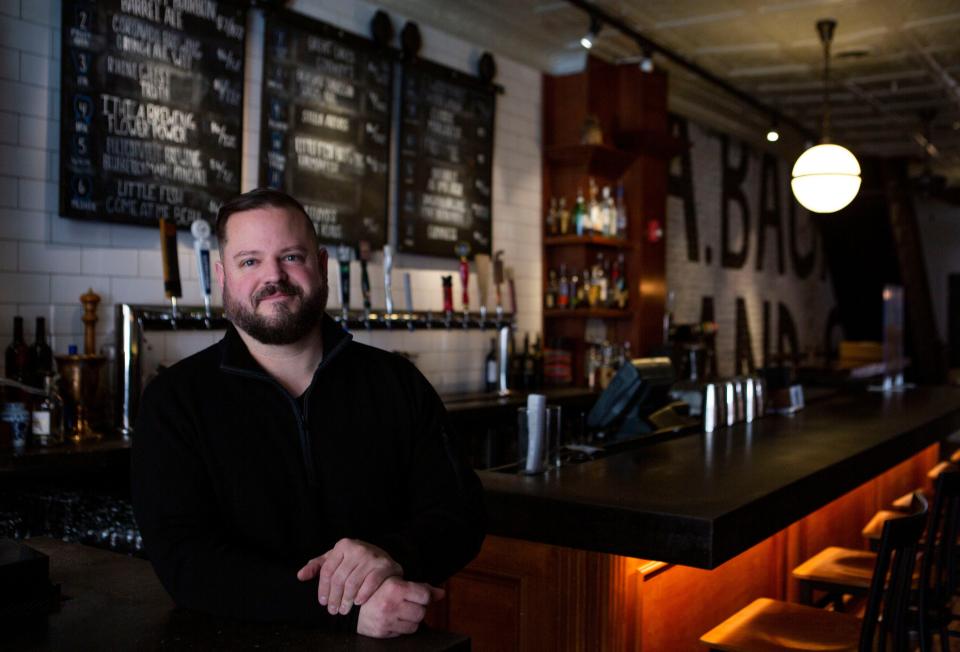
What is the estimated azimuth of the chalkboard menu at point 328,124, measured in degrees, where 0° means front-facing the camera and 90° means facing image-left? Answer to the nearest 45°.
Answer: approximately 315°

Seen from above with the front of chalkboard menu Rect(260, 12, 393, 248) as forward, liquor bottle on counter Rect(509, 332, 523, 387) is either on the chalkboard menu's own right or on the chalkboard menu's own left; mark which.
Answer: on the chalkboard menu's own left

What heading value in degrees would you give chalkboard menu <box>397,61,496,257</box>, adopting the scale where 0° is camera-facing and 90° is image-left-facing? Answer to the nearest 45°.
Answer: approximately 315°

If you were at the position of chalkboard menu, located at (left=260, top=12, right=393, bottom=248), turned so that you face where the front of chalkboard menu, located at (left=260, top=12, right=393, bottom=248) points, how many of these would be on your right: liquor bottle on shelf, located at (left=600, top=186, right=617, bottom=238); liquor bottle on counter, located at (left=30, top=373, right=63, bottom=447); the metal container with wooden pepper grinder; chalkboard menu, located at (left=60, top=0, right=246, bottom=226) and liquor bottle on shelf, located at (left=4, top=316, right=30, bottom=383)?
4

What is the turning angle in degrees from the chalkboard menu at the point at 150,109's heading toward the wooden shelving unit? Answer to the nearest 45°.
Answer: approximately 90° to its left
